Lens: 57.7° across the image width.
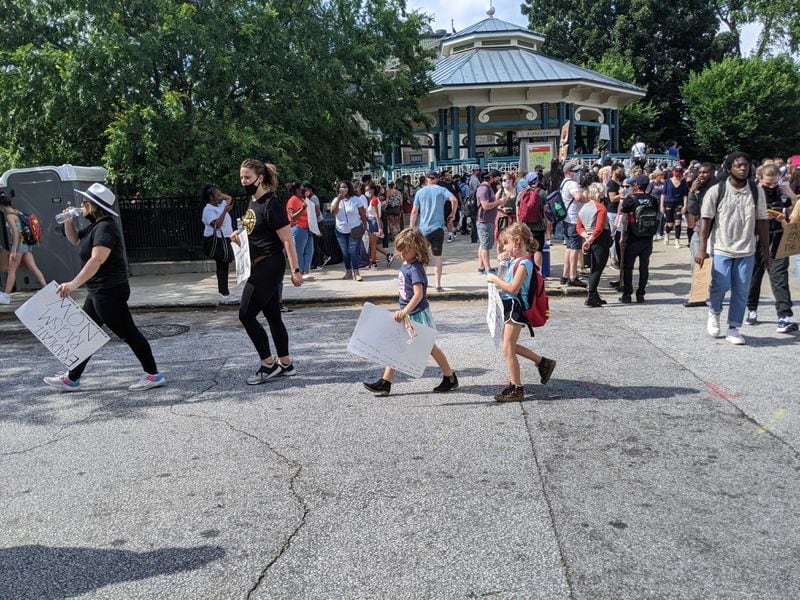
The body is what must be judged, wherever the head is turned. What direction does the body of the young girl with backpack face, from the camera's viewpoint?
to the viewer's left

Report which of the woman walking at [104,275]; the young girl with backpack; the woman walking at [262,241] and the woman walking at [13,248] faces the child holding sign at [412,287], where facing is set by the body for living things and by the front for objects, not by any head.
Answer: the young girl with backpack

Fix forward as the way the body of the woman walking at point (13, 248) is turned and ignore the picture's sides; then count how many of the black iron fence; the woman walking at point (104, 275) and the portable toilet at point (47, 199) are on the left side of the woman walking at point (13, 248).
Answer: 1

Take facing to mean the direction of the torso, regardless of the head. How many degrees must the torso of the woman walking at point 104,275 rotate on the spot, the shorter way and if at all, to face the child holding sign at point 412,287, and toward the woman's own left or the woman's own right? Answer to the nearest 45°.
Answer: approximately 135° to the woman's own left

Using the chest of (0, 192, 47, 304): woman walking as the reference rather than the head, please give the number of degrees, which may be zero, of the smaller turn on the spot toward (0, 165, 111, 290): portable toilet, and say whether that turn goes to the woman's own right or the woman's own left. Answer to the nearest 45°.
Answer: approximately 135° to the woman's own right

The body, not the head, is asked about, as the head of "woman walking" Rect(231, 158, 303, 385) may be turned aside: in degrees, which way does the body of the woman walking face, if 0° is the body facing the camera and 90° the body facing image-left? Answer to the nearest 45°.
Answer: approximately 45°

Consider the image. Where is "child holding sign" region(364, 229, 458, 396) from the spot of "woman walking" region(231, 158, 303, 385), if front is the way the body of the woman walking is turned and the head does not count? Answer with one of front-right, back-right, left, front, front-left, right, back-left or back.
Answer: left

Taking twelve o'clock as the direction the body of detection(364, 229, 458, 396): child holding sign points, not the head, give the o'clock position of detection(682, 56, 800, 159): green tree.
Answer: The green tree is roughly at 4 o'clock from the child holding sign.

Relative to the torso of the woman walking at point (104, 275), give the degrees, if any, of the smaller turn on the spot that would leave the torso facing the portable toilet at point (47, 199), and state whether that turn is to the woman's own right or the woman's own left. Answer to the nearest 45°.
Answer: approximately 90° to the woman's own right

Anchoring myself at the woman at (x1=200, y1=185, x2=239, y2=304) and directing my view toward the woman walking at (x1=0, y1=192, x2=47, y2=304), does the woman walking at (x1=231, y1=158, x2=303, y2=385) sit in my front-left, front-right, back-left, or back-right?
back-left

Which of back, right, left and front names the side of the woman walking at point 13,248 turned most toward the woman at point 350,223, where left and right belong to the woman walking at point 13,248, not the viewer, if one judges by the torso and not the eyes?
back

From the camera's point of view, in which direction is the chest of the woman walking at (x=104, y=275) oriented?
to the viewer's left

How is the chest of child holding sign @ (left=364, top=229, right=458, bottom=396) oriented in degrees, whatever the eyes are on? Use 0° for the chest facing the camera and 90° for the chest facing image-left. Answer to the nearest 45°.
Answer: approximately 90°

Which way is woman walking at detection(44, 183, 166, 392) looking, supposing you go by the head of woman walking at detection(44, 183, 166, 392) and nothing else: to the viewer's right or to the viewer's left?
to the viewer's left

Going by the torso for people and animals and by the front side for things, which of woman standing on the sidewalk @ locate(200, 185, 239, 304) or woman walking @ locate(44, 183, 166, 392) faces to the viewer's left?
woman walking @ locate(44, 183, 166, 392)
